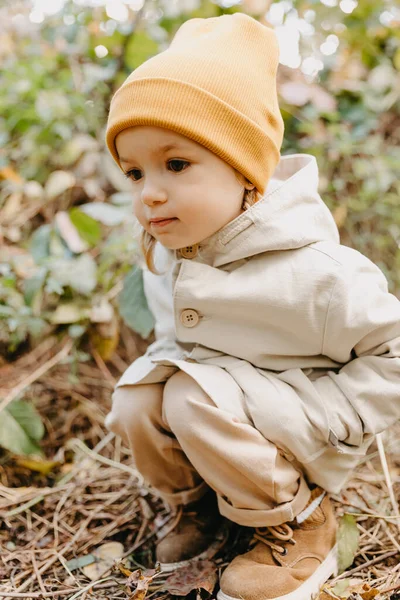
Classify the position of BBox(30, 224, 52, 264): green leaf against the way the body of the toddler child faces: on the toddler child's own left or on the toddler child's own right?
on the toddler child's own right

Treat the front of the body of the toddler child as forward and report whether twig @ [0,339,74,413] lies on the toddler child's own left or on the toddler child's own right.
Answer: on the toddler child's own right

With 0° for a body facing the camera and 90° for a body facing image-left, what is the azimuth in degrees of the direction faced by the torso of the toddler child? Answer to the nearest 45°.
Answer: approximately 45°
